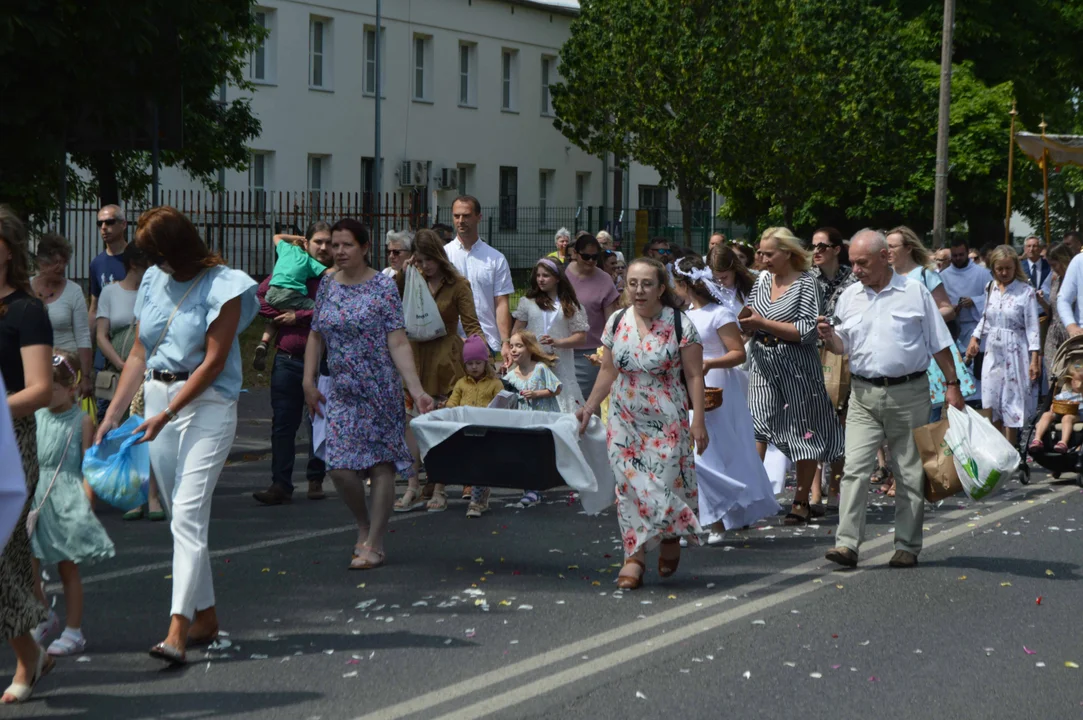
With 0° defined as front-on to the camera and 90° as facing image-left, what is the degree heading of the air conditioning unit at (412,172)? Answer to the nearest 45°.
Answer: approximately 315°

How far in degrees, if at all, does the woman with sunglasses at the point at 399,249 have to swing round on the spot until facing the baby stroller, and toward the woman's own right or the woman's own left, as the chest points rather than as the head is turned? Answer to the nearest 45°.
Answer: approximately 135° to the woman's own left

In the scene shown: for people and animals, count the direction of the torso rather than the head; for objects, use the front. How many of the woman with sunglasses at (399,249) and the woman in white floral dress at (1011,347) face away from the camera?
0

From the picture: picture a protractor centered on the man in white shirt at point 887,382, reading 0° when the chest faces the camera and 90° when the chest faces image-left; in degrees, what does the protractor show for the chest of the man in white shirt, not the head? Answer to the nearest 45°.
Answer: approximately 45°

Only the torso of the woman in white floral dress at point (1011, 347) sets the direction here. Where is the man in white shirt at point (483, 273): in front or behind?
in front
